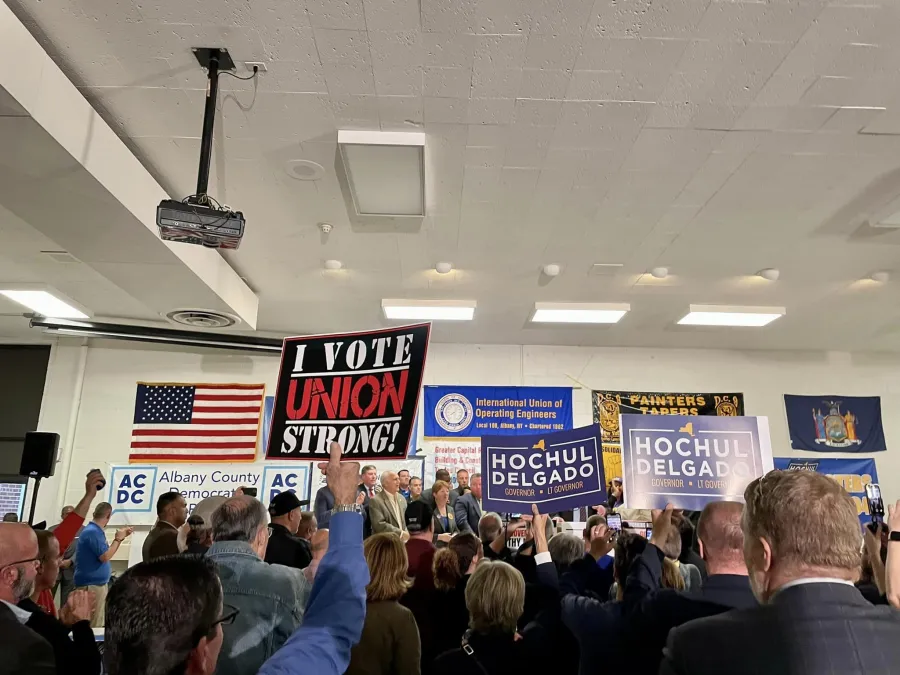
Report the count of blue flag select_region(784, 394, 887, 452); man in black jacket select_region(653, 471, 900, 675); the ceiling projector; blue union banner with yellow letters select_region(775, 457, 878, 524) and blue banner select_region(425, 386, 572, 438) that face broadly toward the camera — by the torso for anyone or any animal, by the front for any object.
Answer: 3

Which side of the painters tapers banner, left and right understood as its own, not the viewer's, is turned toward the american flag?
right

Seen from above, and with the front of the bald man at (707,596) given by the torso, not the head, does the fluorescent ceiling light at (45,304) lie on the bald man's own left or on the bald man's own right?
on the bald man's own left

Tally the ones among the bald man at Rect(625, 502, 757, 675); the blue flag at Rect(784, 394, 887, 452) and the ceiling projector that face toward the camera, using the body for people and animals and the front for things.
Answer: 1

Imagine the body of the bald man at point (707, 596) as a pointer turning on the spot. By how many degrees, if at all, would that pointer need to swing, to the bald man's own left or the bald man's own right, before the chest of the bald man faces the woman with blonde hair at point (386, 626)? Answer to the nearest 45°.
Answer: approximately 90° to the bald man's own left

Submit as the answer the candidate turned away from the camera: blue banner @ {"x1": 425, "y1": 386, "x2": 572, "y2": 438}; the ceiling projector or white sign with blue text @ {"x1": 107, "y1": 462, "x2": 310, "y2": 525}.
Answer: the ceiling projector

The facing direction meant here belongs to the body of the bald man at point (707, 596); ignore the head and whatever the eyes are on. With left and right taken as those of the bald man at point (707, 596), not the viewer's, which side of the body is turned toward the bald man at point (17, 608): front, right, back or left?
left

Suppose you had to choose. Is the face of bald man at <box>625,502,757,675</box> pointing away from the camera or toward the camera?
away from the camera

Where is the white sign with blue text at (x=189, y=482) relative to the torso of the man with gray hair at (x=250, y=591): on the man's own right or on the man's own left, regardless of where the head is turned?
on the man's own left

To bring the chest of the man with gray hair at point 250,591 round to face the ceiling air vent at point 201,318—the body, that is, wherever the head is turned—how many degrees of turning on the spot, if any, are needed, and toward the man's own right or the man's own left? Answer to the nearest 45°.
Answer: approximately 45° to the man's own left

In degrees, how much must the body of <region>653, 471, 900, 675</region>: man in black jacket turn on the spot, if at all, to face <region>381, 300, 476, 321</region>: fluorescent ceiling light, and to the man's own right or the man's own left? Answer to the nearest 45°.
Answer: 0° — they already face it

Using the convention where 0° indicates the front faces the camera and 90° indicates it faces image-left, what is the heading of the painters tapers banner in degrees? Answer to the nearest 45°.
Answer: approximately 0°

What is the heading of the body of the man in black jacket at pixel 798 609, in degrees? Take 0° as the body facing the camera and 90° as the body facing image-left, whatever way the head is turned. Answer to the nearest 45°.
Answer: approximately 135°

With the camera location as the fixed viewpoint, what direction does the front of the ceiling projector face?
facing away from the viewer

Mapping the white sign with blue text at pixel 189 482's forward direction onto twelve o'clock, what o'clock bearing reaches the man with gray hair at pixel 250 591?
The man with gray hair is roughly at 12 o'clock from the white sign with blue text.
